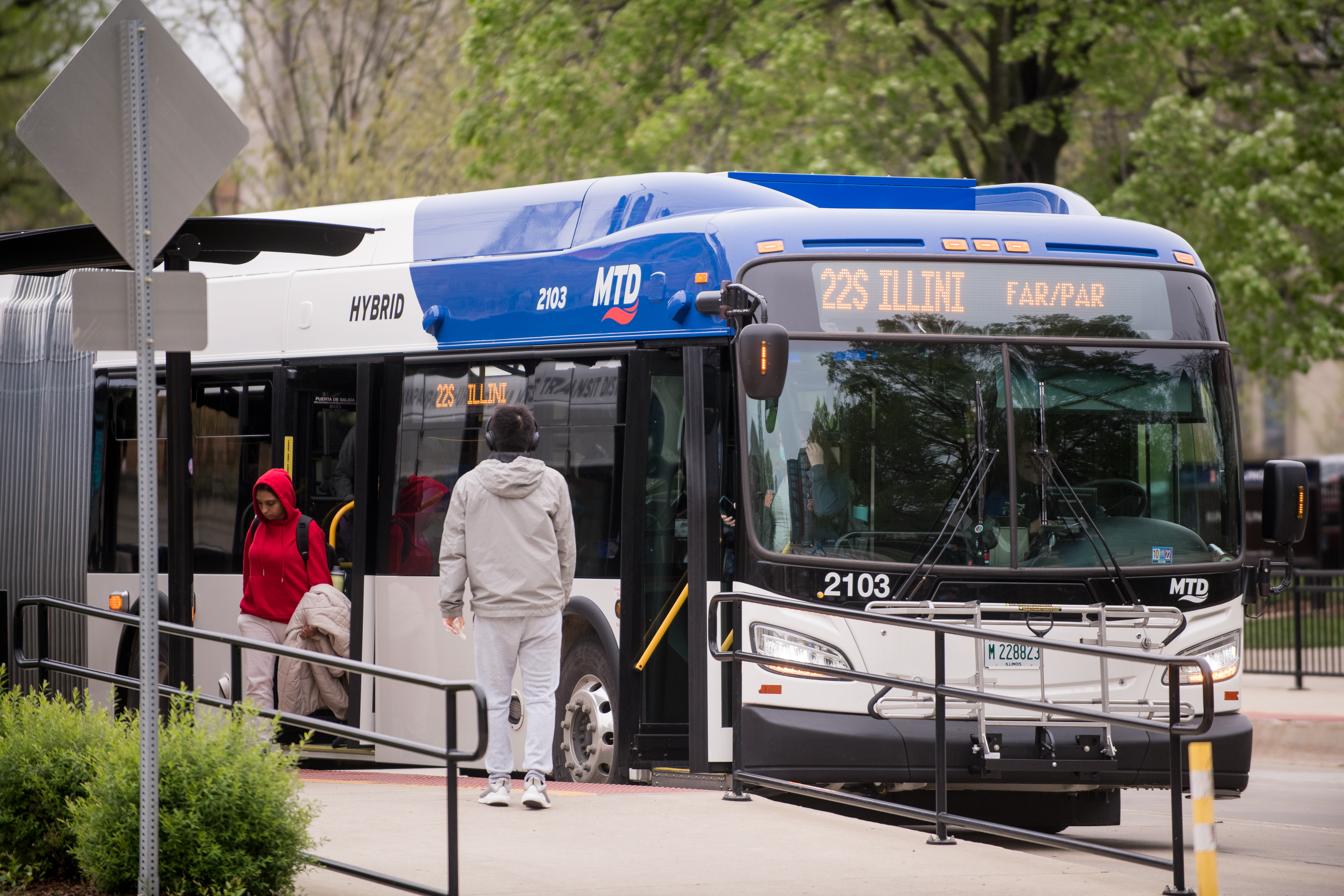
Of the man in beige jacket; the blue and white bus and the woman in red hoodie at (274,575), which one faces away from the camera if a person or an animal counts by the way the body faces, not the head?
the man in beige jacket

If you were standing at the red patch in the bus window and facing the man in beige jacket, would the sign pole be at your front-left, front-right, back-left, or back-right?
front-right

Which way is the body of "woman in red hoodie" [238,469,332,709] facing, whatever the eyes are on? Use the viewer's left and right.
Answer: facing the viewer and to the left of the viewer

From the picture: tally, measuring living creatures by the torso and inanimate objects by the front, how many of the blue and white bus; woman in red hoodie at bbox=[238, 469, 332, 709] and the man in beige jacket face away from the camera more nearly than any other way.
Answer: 1

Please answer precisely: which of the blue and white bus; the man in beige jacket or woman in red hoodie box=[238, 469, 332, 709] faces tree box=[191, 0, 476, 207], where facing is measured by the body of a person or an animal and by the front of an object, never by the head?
the man in beige jacket

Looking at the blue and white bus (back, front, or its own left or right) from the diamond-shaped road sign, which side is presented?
right

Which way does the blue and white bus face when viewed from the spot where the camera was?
facing the viewer and to the right of the viewer

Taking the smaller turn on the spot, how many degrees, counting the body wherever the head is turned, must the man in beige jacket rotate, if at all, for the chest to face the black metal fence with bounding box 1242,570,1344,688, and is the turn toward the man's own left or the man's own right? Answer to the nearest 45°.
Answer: approximately 45° to the man's own right

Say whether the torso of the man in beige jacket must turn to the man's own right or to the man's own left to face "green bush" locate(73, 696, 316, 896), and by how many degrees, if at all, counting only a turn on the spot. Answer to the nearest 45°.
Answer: approximately 135° to the man's own left

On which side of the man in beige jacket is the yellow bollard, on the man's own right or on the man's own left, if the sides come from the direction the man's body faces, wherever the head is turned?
on the man's own right

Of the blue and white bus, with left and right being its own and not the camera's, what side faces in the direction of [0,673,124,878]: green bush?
right

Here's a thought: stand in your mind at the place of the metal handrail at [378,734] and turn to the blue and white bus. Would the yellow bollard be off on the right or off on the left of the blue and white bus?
right

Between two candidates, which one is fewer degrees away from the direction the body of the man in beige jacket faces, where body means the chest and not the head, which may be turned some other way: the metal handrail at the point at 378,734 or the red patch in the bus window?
the red patch in the bus window

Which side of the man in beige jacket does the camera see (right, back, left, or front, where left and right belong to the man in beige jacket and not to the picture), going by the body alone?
back

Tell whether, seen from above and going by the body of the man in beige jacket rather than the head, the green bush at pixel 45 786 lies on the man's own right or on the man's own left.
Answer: on the man's own left

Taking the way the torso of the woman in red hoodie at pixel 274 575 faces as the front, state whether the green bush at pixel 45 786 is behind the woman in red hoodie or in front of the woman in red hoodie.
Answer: in front

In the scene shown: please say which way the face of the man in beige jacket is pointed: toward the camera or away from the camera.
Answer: away from the camera
